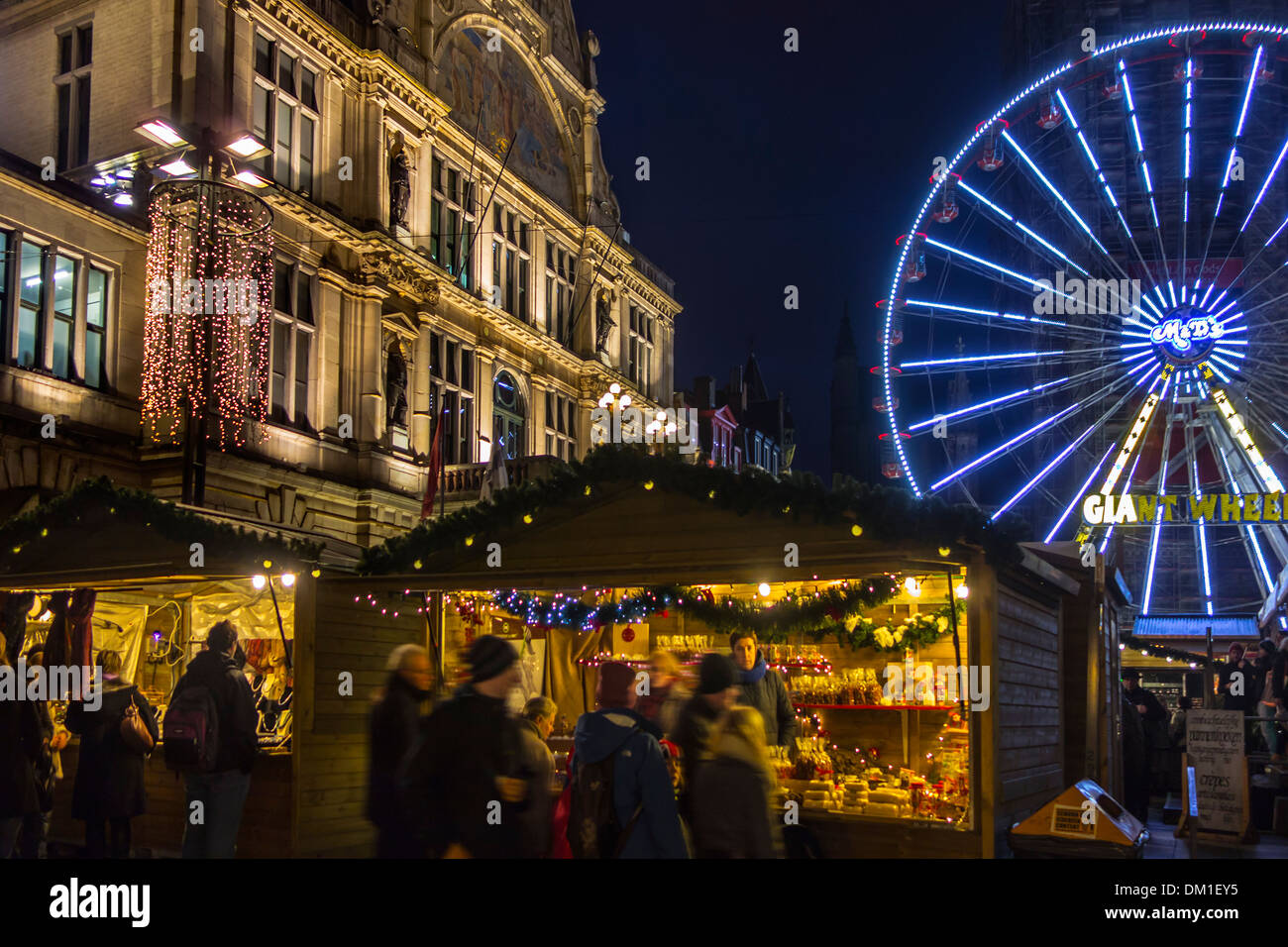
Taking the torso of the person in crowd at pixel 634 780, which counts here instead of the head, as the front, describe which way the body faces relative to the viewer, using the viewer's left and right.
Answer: facing away from the viewer

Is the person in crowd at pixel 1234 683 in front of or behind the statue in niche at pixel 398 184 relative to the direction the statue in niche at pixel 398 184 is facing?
in front

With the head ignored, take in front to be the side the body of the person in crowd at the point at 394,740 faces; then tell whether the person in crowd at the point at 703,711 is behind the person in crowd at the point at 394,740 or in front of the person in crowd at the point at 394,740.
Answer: in front

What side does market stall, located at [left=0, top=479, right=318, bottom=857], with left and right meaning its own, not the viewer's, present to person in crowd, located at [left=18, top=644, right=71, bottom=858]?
front

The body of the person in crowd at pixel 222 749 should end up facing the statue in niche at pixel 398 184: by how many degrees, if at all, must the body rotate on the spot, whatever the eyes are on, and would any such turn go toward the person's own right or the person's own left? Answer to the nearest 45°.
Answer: approximately 45° to the person's own left

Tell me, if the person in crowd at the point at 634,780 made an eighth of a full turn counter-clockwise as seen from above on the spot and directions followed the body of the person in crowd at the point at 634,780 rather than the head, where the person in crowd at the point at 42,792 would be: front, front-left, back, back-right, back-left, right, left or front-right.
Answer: front

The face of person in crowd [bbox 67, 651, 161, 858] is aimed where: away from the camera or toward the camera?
away from the camera

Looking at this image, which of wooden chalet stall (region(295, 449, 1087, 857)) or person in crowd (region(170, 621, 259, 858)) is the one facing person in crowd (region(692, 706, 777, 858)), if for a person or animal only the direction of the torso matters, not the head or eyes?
the wooden chalet stall

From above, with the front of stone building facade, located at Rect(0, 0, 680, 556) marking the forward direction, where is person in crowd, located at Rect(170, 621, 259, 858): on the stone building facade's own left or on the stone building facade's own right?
on the stone building facade's own right
